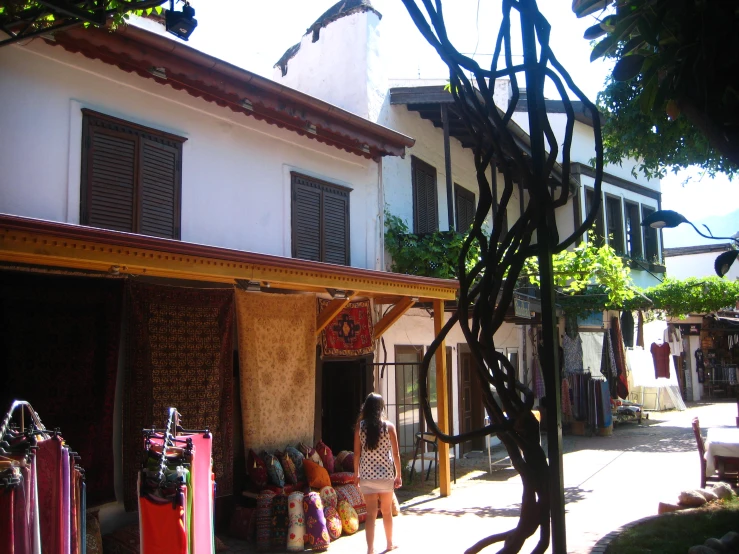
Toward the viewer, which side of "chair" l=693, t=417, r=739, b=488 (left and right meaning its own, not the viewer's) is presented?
right

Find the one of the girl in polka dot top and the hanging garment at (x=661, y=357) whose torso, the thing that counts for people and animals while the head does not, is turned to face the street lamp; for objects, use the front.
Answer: the hanging garment

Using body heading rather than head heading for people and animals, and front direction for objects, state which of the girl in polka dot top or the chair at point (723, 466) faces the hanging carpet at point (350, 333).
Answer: the girl in polka dot top

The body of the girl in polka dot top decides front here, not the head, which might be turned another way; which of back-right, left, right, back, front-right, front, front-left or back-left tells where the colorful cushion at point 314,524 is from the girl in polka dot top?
front-left

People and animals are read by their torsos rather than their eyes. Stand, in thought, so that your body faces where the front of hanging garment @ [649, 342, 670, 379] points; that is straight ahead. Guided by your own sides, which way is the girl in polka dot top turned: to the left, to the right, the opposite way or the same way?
the opposite way

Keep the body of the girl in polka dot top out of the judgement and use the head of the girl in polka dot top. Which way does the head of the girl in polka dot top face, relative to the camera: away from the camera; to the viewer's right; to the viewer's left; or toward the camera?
away from the camera

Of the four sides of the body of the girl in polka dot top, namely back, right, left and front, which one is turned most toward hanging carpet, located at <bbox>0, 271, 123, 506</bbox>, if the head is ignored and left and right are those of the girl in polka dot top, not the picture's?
left

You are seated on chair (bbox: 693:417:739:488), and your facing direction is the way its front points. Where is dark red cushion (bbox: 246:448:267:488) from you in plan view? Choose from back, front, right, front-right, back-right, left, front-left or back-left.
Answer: back-right

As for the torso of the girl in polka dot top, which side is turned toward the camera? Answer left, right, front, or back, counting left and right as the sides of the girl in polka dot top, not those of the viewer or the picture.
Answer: back
